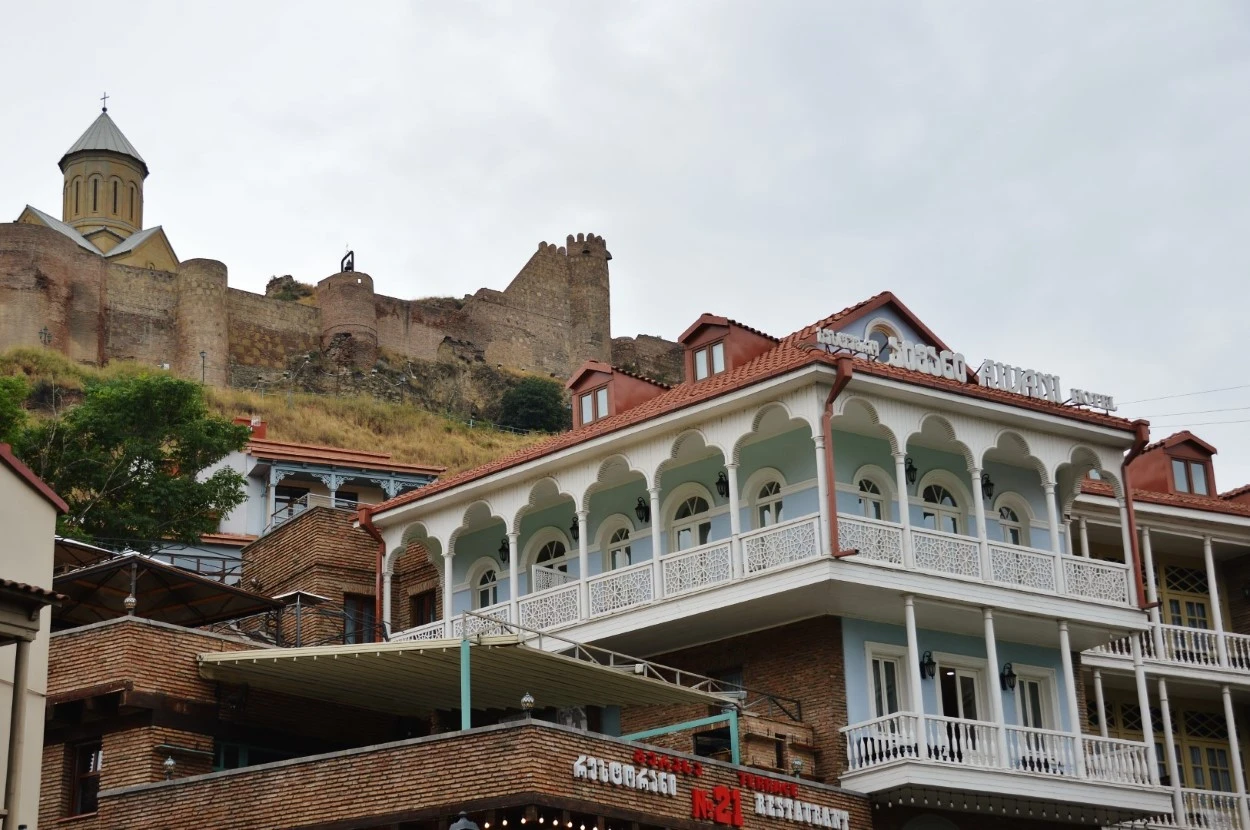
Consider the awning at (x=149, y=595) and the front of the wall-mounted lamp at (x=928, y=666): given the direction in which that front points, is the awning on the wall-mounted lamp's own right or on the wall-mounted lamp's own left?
on the wall-mounted lamp's own right

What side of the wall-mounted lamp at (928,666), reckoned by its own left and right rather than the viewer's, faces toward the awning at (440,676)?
right

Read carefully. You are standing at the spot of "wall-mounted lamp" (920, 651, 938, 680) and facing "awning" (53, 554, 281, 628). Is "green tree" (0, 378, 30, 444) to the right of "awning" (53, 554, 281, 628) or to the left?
right

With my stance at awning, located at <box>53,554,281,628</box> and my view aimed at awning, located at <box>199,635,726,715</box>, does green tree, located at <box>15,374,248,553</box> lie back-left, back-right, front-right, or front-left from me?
back-left

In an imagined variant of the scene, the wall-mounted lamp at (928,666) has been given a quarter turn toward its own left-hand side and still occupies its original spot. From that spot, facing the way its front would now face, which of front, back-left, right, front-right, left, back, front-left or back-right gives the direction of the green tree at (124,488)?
left

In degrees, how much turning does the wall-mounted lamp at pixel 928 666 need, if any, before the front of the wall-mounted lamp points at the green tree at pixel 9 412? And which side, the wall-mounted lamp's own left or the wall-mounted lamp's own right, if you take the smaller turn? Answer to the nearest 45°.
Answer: approximately 180°

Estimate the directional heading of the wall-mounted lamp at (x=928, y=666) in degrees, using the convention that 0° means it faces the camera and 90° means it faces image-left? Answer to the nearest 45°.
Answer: approximately 315°
